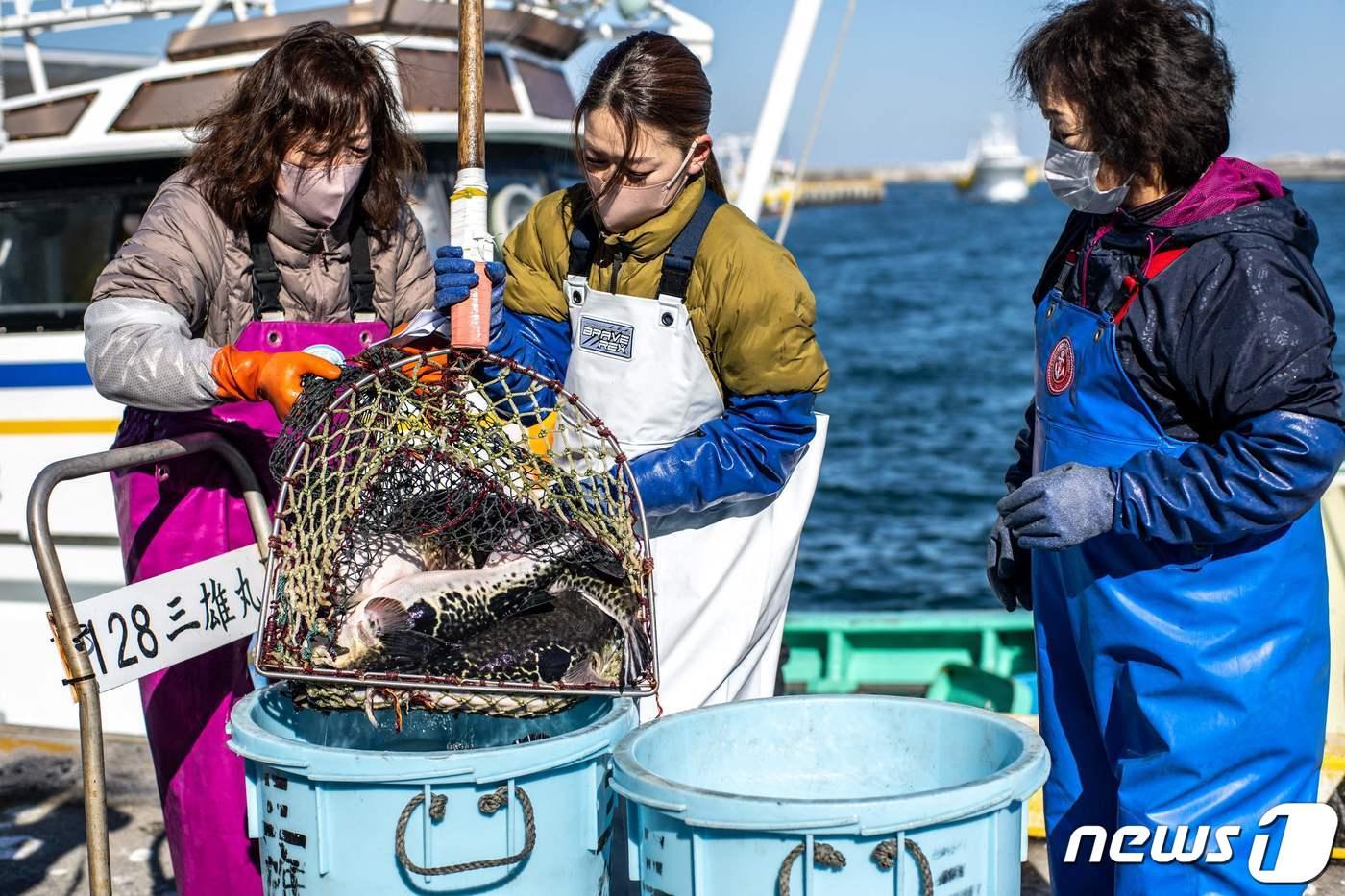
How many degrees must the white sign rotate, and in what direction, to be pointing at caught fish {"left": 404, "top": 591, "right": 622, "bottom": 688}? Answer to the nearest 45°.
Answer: approximately 45° to its left

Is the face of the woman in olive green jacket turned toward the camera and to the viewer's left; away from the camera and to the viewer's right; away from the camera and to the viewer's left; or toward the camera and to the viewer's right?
toward the camera and to the viewer's left

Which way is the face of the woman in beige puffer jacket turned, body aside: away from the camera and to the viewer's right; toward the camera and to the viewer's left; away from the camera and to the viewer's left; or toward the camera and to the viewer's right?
toward the camera and to the viewer's right

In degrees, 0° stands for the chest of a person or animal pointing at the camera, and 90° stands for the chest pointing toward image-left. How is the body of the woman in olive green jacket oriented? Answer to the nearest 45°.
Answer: approximately 45°

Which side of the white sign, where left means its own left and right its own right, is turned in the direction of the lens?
front

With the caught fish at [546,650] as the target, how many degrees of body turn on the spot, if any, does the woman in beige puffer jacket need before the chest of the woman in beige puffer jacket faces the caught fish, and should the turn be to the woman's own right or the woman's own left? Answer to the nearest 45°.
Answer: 0° — they already face it

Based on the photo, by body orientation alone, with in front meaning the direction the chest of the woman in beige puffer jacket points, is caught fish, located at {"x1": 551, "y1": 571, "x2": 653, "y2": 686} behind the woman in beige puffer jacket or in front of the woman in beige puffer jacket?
in front

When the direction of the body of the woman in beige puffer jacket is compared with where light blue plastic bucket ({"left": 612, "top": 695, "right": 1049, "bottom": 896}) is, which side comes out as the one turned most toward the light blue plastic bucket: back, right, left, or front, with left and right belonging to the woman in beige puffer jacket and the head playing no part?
front

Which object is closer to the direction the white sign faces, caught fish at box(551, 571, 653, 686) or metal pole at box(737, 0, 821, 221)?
the caught fish

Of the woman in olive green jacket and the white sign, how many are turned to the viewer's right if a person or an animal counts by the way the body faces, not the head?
0

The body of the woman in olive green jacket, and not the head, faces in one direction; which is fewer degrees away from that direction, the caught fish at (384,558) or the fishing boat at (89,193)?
the caught fish

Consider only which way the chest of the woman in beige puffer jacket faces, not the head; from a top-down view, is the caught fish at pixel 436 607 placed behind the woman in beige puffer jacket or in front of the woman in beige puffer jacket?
in front

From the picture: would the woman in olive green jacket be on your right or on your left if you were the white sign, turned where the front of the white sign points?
on your left

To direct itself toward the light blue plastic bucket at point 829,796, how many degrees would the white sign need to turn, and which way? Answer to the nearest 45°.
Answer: approximately 45° to its left

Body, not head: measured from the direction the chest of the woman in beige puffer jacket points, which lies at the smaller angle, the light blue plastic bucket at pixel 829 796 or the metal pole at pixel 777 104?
the light blue plastic bucket

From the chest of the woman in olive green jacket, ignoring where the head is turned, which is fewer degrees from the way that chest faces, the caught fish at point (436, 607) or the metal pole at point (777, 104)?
the caught fish
